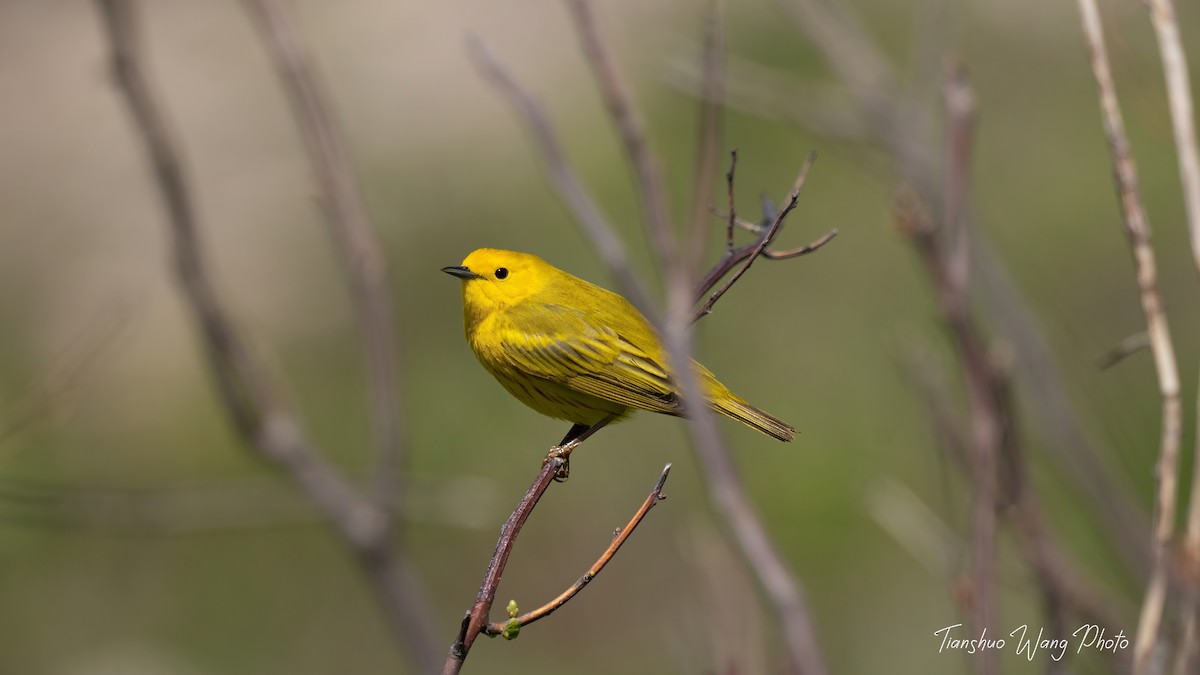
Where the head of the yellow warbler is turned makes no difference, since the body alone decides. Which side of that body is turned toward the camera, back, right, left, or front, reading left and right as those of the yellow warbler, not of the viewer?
left
